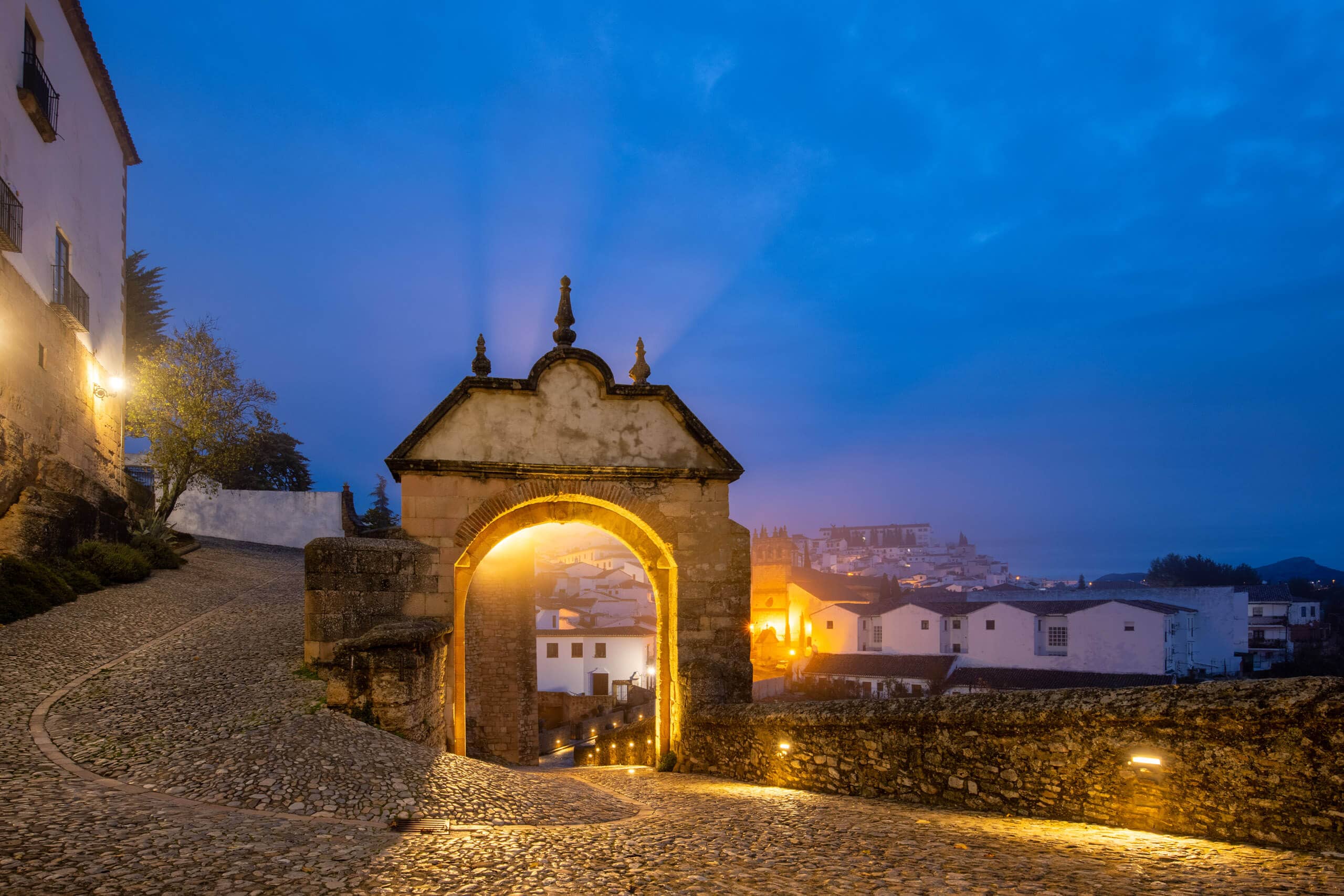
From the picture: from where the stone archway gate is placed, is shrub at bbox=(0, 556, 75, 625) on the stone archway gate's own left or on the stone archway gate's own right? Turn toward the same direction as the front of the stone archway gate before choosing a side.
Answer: on the stone archway gate's own right

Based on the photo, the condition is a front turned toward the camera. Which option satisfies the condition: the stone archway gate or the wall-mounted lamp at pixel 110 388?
the stone archway gate

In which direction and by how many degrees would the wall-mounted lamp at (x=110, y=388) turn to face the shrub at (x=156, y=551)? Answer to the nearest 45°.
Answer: approximately 90° to its right

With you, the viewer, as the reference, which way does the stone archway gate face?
facing the viewer

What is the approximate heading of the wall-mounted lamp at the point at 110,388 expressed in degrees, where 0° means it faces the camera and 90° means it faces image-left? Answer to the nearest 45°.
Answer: approximately 270°

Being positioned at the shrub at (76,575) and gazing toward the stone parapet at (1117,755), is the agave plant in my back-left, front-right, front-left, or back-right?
back-left

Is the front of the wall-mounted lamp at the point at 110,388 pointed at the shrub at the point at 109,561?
no

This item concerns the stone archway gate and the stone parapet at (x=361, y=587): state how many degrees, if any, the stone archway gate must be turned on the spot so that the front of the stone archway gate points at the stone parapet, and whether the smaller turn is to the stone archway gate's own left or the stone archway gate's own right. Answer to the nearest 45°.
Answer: approximately 45° to the stone archway gate's own right

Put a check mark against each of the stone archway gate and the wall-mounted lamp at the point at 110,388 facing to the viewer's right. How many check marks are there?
1

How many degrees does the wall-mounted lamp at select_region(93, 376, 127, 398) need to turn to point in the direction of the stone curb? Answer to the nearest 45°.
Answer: approximately 90° to its right
